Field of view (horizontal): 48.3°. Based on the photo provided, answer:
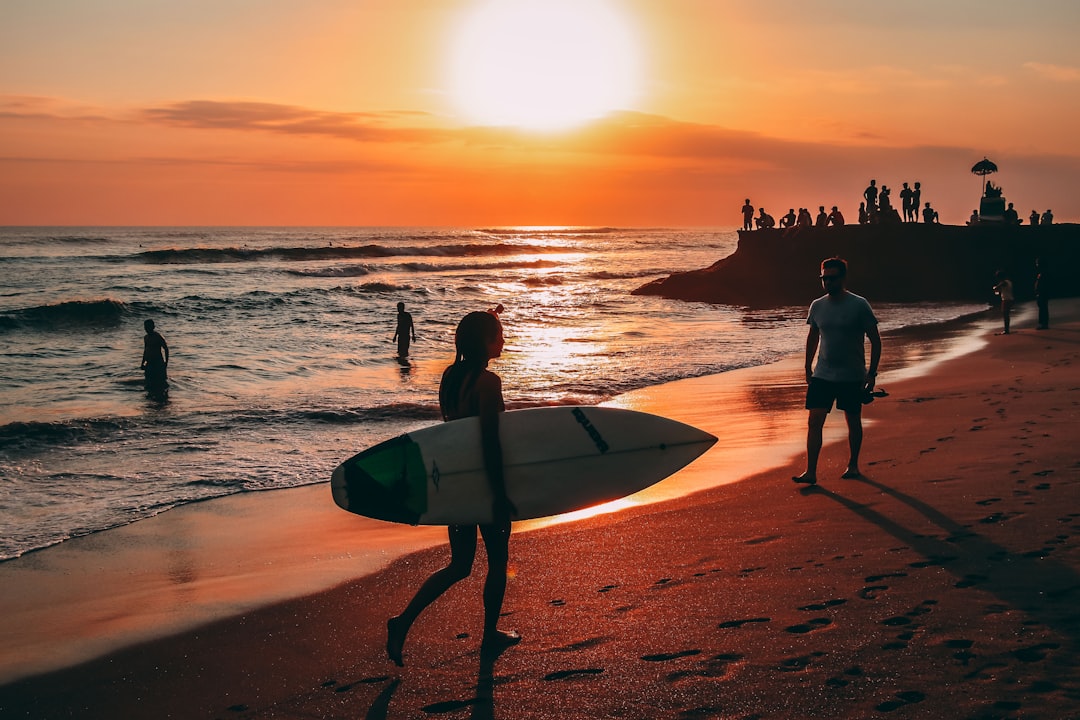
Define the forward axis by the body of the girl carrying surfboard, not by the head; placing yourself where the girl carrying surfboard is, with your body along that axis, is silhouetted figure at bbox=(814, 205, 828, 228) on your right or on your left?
on your left

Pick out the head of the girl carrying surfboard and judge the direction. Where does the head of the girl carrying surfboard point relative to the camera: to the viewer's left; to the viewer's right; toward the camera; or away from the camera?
to the viewer's right

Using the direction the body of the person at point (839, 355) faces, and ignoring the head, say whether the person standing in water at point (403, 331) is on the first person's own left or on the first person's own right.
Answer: on the first person's own right

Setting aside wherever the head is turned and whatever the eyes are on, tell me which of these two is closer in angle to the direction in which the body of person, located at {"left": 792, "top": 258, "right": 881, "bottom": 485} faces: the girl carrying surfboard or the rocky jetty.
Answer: the girl carrying surfboard

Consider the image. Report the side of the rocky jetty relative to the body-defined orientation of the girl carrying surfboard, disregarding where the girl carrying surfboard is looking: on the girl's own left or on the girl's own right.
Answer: on the girl's own left

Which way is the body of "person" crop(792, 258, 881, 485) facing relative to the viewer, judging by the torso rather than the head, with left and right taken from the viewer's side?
facing the viewer and to the left of the viewer

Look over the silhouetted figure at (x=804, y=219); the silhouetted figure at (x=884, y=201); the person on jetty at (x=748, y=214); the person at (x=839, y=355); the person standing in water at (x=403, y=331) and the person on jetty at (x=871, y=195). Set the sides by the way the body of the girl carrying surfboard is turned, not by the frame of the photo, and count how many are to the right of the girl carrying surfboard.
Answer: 0

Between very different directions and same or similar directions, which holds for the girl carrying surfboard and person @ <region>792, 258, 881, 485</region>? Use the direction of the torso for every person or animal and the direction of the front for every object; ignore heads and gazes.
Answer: very different directions

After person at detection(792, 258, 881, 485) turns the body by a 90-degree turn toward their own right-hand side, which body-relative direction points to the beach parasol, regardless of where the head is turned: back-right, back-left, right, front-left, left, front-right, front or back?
front-right

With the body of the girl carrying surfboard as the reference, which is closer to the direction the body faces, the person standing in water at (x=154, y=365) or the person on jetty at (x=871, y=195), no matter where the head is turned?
the person on jetty

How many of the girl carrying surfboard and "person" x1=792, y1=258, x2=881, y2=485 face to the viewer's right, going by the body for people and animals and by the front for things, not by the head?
1

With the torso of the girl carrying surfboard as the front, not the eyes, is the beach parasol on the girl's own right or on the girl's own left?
on the girl's own left

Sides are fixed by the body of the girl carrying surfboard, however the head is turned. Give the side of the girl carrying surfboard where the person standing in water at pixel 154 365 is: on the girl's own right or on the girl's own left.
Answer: on the girl's own left

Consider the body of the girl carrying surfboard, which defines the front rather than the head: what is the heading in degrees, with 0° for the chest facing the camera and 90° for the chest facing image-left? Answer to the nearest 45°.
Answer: approximately 270°

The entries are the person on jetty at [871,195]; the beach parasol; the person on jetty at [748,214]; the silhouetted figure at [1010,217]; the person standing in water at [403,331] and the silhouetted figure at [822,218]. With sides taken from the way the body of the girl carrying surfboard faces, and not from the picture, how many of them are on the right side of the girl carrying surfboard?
0

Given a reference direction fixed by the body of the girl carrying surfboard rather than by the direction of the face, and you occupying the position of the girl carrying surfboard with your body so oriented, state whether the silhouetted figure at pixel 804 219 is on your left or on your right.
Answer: on your left
